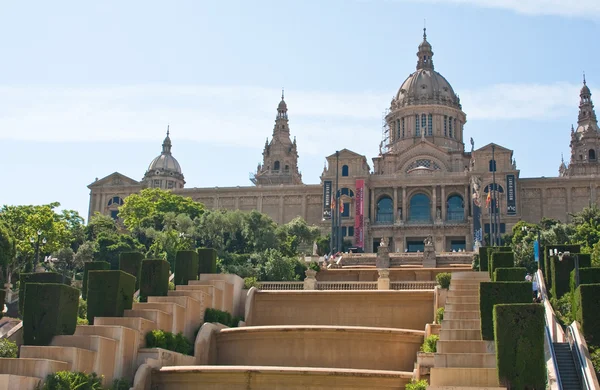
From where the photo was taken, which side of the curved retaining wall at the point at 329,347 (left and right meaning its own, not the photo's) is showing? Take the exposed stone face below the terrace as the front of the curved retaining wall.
front

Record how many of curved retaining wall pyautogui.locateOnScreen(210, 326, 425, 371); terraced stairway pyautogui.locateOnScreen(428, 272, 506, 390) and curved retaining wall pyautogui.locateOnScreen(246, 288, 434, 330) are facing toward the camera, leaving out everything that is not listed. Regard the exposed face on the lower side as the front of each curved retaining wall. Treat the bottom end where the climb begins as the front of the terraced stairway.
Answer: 3

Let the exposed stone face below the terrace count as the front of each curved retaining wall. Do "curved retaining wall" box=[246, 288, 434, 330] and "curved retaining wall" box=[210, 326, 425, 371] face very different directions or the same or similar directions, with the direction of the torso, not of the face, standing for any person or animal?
same or similar directions

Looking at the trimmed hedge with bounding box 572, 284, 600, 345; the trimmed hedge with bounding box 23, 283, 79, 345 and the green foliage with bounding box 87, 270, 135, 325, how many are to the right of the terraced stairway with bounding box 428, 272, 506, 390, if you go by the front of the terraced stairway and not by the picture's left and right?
2

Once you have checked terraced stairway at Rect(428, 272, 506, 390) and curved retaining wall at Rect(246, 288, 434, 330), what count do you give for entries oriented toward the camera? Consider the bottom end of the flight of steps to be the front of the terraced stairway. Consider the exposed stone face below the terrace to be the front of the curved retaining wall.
2

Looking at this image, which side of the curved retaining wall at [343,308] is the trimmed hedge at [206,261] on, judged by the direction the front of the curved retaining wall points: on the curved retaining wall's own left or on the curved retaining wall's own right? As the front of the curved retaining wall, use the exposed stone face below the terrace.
on the curved retaining wall's own right

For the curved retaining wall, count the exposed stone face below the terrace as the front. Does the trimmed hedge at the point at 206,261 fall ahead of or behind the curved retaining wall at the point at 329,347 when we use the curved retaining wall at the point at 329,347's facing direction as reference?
behind

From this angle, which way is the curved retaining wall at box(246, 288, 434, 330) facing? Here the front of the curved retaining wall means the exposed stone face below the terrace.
toward the camera

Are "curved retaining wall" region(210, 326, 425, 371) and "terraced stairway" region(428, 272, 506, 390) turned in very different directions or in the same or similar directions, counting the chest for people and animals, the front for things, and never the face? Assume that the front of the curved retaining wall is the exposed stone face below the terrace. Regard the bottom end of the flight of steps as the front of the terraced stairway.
same or similar directions

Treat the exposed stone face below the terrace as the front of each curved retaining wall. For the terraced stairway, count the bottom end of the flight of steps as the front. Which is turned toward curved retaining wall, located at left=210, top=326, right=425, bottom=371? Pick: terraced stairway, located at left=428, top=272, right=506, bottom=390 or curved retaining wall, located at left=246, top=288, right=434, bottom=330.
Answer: curved retaining wall, located at left=246, top=288, right=434, bottom=330

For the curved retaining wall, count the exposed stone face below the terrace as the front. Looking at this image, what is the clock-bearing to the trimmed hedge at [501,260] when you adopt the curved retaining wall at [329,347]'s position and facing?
The trimmed hedge is roughly at 8 o'clock from the curved retaining wall.

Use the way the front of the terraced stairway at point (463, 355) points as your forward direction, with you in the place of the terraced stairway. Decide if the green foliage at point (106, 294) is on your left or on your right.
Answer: on your right
